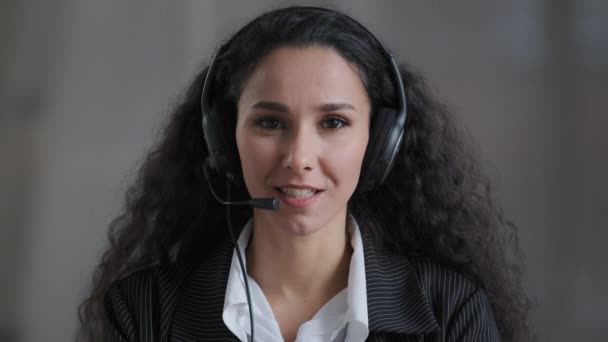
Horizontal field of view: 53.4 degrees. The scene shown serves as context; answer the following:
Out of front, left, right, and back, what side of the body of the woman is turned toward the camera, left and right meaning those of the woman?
front

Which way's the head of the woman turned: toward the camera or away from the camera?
toward the camera
